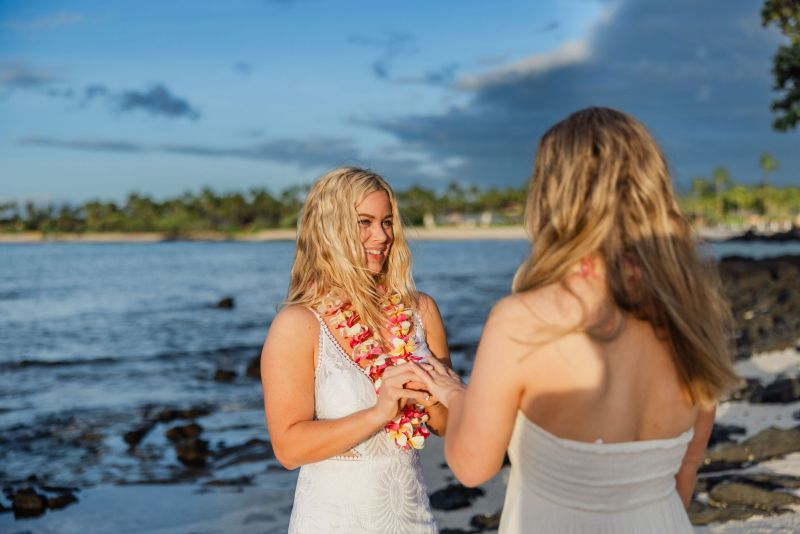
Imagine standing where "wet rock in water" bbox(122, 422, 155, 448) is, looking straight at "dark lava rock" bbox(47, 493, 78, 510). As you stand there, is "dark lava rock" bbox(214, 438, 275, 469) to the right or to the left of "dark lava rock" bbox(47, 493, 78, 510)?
left

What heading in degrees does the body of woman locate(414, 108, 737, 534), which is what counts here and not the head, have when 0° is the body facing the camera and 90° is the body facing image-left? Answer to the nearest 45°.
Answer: approximately 135°

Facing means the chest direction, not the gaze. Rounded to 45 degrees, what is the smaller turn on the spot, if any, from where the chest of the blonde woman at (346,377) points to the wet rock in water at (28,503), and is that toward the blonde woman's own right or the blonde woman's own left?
approximately 180°

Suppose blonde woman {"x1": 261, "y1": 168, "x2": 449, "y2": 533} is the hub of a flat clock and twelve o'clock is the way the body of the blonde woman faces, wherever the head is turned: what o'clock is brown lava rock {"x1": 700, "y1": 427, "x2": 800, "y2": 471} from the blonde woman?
The brown lava rock is roughly at 9 o'clock from the blonde woman.

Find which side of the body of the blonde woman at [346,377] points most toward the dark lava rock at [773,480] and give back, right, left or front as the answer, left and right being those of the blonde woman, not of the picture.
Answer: left

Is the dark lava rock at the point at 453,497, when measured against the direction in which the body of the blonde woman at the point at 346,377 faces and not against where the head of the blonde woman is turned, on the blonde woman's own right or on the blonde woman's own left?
on the blonde woman's own left

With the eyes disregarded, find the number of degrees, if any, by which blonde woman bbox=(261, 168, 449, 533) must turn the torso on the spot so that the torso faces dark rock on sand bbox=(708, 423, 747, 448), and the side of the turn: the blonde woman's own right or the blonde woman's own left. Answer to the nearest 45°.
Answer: approximately 90° to the blonde woman's own left

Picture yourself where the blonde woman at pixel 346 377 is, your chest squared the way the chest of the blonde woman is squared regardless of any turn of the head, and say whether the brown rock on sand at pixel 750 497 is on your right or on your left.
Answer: on your left

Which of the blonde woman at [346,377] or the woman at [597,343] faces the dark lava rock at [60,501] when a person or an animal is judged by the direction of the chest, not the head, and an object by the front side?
the woman

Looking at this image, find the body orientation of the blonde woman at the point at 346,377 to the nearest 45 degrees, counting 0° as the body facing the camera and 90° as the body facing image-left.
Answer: approximately 315°

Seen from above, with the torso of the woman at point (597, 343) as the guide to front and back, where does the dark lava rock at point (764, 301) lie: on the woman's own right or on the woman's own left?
on the woman's own right

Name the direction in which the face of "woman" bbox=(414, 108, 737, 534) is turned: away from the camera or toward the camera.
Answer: away from the camera

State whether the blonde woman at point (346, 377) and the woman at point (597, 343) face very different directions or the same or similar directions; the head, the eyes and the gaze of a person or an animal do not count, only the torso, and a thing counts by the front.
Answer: very different directions
